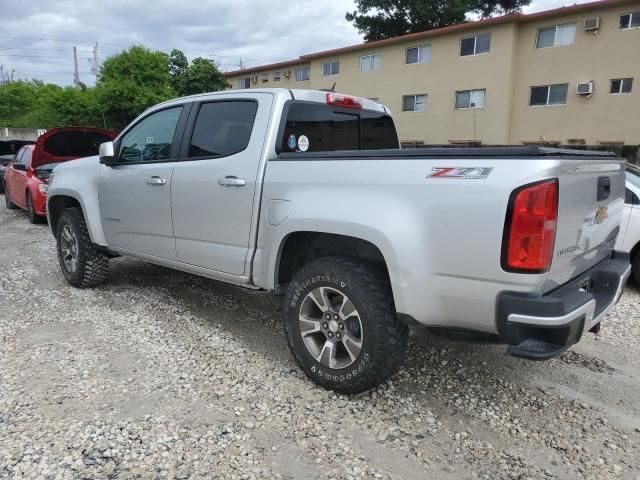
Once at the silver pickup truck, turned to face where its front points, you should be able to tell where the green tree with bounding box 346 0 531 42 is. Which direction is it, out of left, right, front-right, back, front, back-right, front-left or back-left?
front-right

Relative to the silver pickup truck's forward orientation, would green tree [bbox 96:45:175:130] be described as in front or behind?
in front

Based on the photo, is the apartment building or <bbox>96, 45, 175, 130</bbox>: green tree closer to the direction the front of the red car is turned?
the apartment building

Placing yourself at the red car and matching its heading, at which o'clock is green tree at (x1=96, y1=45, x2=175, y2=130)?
The green tree is roughly at 8 o'clock from the red car.

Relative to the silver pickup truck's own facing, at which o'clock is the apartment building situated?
The apartment building is roughly at 2 o'clock from the silver pickup truck.

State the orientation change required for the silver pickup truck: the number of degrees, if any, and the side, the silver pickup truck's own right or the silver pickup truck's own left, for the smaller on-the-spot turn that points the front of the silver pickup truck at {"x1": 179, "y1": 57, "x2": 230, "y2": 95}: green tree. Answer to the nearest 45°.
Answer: approximately 45° to the silver pickup truck's own right

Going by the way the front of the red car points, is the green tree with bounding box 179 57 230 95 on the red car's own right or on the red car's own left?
on the red car's own left

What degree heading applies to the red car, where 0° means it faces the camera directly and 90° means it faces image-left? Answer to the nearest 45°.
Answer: approximately 315°

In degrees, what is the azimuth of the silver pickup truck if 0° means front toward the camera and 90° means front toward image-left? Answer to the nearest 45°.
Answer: approximately 135°

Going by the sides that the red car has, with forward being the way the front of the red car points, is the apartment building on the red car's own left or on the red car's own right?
on the red car's own left
